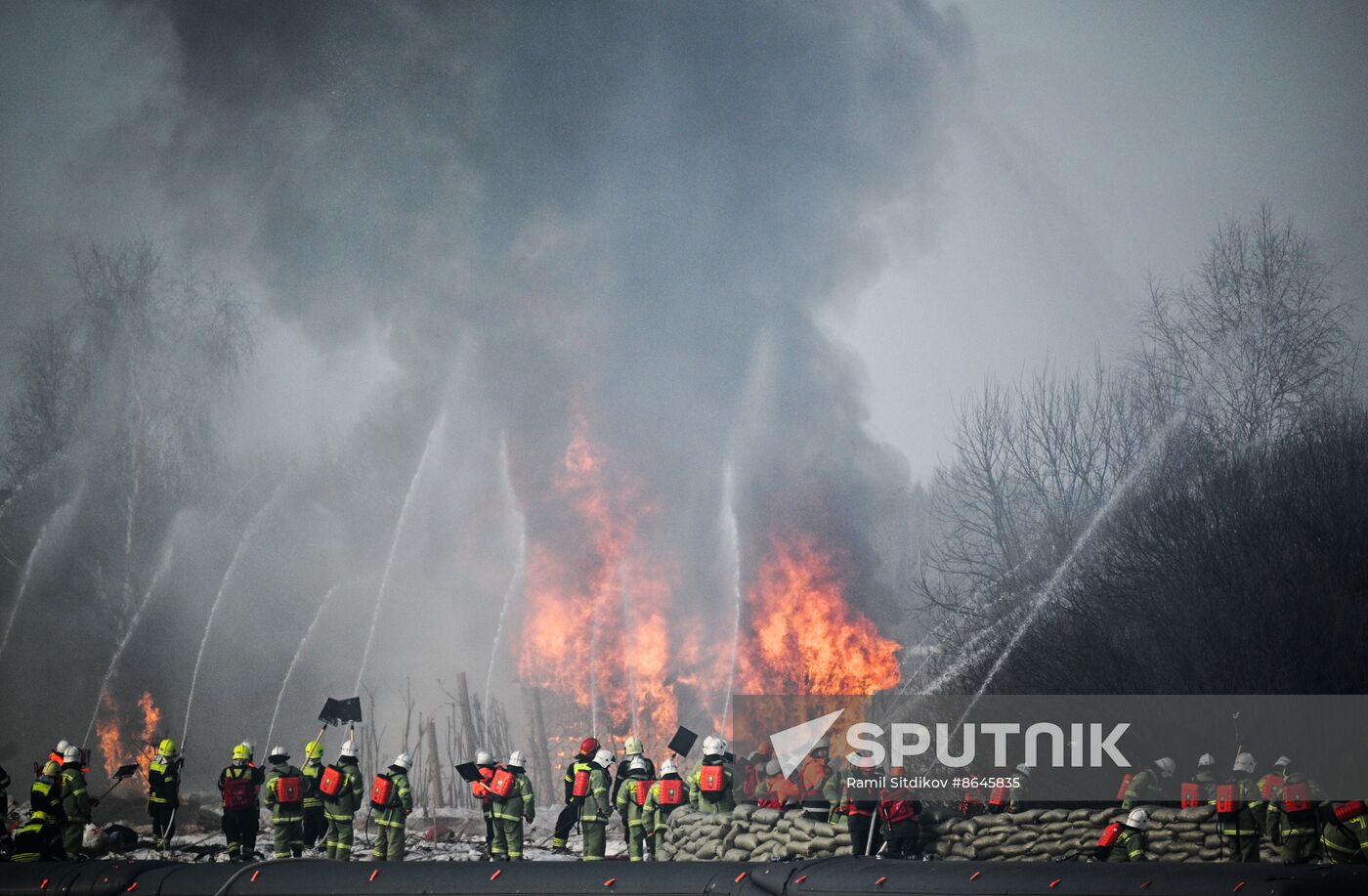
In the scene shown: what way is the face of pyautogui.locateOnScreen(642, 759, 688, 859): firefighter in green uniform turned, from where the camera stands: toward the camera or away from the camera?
away from the camera

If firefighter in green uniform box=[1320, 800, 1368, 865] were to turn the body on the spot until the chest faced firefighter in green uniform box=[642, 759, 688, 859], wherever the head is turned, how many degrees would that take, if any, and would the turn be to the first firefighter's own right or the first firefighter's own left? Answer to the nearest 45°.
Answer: approximately 90° to the first firefighter's own left

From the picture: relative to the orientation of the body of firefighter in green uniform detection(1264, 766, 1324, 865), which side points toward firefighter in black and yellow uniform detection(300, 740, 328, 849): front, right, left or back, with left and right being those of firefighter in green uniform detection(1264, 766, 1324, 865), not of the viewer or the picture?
left

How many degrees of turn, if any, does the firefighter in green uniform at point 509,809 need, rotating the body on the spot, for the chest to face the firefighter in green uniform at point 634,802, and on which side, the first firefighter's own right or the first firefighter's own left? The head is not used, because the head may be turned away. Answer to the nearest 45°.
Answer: approximately 45° to the first firefighter's own right

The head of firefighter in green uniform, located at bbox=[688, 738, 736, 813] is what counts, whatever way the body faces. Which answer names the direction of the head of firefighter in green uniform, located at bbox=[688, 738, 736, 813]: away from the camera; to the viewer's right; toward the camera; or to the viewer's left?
away from the camera

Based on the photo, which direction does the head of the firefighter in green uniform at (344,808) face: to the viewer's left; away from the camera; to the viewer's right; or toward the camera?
away from the camera

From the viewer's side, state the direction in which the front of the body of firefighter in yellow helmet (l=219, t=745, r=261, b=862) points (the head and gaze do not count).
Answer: away from the camera

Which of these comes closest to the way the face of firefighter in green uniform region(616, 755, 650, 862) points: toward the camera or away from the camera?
away from the camera

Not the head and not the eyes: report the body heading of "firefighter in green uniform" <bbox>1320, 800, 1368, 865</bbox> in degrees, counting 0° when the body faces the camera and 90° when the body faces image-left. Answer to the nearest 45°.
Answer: approximately 180°

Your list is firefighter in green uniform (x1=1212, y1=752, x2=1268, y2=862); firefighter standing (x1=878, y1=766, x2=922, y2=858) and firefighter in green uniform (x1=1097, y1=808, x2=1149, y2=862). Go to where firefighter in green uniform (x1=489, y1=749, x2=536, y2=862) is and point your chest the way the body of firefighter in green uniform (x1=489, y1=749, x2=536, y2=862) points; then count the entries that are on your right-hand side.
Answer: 3

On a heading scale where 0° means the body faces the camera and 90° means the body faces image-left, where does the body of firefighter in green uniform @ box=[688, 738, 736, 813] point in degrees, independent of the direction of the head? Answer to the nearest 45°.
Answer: approximately 180°

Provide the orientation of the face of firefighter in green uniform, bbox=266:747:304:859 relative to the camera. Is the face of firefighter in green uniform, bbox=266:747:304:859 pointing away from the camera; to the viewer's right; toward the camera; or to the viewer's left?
away from the camera

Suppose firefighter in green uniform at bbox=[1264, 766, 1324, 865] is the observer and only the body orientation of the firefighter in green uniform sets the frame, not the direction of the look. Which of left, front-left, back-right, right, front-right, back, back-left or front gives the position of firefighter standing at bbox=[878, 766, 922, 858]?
left
